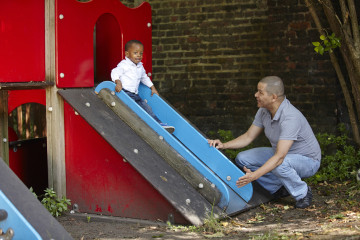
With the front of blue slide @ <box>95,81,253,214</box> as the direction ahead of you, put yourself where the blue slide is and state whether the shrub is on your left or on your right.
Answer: on your left

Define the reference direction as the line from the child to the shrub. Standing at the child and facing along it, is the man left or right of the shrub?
right

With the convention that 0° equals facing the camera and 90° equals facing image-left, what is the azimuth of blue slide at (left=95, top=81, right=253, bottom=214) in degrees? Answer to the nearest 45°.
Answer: approximately 315°

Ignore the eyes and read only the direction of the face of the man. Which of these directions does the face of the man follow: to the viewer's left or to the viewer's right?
to the viewer's left
